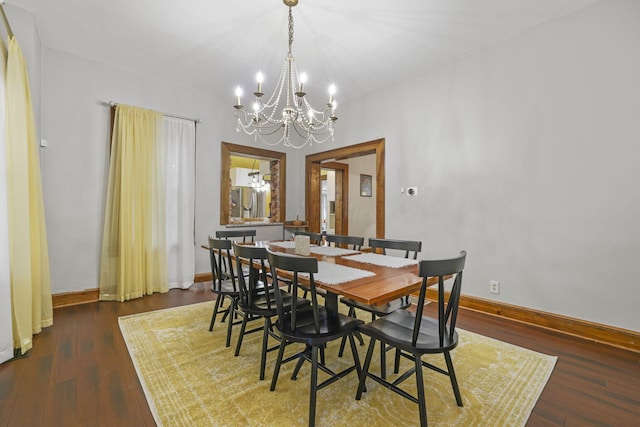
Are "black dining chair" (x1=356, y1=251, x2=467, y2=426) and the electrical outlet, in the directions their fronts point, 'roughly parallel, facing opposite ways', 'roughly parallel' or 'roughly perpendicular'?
roughly perpendicular

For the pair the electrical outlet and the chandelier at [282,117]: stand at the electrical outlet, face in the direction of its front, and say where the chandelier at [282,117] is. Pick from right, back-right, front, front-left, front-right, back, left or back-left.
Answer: front-right

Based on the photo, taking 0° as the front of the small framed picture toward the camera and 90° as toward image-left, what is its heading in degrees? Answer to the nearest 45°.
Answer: approximately 0°

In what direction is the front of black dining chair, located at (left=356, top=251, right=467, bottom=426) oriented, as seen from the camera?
facing away from the viewer and to the left of the viewer

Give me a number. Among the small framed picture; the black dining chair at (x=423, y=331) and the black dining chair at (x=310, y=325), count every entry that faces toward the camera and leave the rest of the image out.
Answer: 1

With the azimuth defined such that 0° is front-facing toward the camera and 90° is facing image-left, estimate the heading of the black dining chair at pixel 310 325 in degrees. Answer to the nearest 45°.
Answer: approximately 225°

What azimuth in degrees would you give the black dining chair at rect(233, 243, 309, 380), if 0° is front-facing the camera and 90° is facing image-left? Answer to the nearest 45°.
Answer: approximately 225°

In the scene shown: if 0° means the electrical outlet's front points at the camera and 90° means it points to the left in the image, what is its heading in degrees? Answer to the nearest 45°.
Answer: approximately 45°

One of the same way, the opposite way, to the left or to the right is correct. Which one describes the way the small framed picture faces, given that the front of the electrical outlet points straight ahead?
to the left

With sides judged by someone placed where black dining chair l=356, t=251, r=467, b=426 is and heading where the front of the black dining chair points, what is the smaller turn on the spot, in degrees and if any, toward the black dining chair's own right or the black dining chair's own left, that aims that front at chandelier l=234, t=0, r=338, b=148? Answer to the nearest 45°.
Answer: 0° — it already faces it

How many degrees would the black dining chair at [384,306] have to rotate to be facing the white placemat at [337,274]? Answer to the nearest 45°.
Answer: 0° — it already faces it

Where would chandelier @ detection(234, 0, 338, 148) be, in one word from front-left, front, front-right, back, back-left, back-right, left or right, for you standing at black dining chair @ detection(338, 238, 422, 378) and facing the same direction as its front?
right
